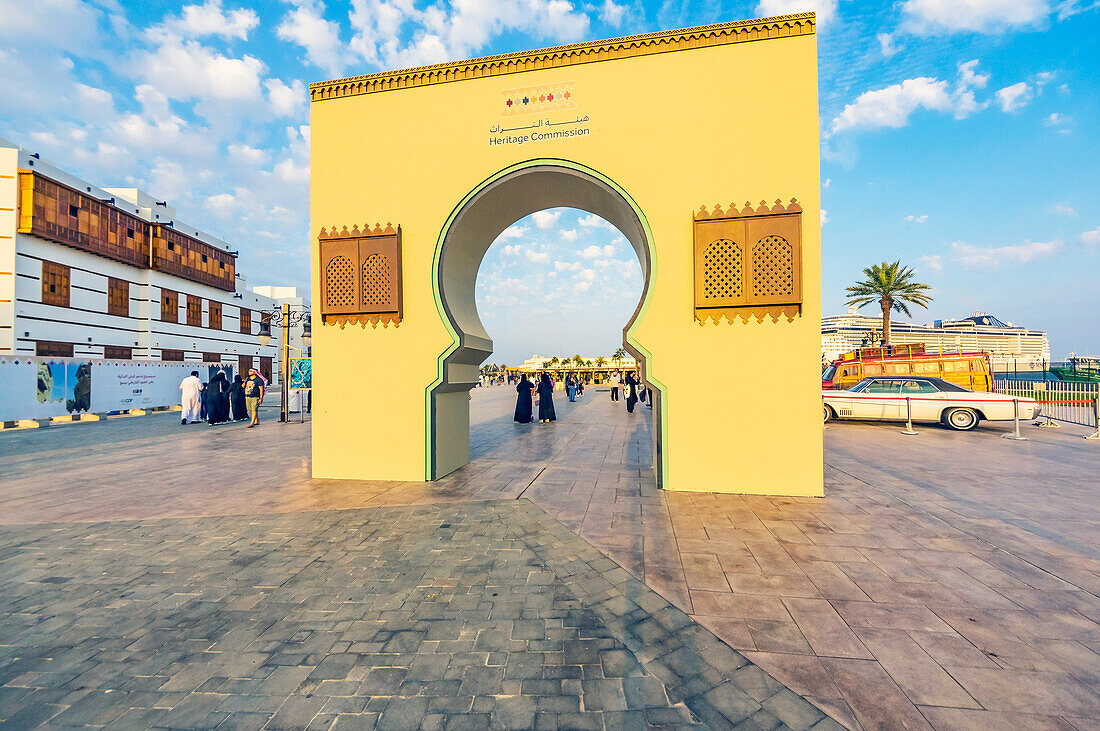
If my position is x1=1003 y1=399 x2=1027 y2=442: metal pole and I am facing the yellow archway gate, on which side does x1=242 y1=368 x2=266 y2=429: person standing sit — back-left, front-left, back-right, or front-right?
front-right

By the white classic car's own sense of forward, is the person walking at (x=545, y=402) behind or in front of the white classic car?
in front

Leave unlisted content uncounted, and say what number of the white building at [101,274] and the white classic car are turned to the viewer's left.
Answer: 1

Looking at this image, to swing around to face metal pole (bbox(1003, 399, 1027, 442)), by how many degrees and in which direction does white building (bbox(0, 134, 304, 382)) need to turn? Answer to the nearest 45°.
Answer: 0° — it already faces it

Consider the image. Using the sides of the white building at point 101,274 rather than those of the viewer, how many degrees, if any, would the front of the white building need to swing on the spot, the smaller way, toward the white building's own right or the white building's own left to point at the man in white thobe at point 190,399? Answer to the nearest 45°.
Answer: approximately 45° to the white building's own right

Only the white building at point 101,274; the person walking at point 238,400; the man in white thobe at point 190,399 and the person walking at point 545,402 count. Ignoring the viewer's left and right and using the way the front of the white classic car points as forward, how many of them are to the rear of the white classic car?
0

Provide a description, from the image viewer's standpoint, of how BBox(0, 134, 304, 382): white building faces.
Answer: facing the viewer and to the right of the viewer

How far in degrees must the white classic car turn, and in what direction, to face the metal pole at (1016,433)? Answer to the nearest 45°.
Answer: approximately 135° to its left

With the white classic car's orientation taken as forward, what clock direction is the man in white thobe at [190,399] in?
The man in white thobe is roughly at 11 o'clock from the white classic car.

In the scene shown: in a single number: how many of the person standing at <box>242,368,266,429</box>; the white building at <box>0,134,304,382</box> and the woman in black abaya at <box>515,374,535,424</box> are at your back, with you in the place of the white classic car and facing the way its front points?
0

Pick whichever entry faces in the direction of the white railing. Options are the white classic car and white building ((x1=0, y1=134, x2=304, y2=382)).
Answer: the white building

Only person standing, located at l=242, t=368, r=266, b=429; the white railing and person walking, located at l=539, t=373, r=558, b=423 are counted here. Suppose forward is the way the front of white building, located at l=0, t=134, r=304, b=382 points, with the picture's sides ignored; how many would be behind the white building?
0

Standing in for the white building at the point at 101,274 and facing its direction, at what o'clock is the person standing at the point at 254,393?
The person standing is roughly at 1 o'clock from the white building.

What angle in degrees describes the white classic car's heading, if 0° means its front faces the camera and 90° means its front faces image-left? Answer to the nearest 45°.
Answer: approximately 90°

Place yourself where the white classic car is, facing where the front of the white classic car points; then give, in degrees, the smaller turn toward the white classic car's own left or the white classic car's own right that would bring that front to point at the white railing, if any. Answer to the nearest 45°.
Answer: approximately 135° to the white classic car's own right

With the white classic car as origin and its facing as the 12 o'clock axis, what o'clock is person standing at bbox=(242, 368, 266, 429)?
The person standing is roughly at 11 o'clock from the white classic car.

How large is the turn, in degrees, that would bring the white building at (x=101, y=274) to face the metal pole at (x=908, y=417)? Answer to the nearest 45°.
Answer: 0° — it already faces it
